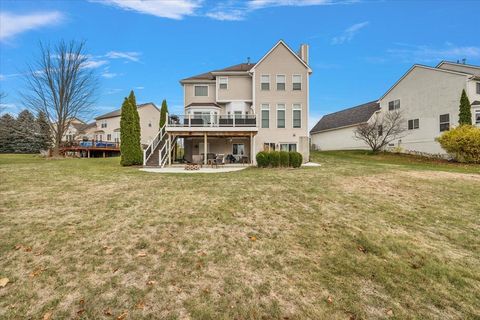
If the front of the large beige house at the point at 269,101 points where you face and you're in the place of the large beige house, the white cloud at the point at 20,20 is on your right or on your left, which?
on your left

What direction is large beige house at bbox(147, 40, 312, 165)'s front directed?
away from the camera

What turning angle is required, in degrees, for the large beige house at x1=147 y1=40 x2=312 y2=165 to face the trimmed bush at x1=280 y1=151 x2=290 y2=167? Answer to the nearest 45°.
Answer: approximately 180°

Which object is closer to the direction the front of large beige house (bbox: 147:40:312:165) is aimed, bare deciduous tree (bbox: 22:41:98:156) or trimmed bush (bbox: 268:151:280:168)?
the bare deciduous tree

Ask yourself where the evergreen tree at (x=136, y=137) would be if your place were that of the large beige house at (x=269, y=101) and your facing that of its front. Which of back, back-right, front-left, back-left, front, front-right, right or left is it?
left

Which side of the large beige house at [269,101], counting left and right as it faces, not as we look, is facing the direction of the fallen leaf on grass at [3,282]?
back

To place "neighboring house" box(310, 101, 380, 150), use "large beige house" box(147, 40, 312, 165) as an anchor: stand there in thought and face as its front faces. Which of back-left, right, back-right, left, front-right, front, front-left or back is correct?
front-right

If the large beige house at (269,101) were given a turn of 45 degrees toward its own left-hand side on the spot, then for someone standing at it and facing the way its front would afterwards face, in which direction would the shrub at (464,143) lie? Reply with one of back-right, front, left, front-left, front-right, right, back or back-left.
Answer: back-right

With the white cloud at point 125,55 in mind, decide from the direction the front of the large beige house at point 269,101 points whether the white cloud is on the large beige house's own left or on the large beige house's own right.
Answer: on the large beige house's own left

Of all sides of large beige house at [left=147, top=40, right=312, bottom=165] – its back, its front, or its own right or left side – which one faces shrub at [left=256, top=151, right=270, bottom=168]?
back

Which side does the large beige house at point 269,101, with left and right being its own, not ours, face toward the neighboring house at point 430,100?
right

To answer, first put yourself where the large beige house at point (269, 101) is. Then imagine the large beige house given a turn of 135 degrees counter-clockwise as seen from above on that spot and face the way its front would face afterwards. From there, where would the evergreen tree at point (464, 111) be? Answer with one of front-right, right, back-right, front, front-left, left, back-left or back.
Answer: back-left

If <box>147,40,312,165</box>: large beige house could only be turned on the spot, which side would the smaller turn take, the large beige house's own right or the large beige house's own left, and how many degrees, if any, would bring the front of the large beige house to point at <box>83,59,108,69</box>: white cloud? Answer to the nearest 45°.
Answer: approximately 45° to the large beige house's own left

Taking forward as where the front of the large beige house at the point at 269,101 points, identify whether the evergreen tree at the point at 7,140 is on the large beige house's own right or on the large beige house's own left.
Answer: on the large beige house's own left

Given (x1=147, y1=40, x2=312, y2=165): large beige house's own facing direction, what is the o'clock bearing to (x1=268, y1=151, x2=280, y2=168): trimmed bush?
The trimmed bush is roughly at 6 o'clock from the large beige house.

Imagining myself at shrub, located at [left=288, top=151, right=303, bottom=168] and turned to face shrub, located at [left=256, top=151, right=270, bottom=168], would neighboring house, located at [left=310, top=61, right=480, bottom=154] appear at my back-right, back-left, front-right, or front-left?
back-right
